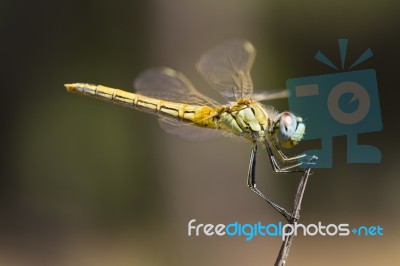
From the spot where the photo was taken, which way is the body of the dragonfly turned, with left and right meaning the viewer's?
facing to the right of the viewer
